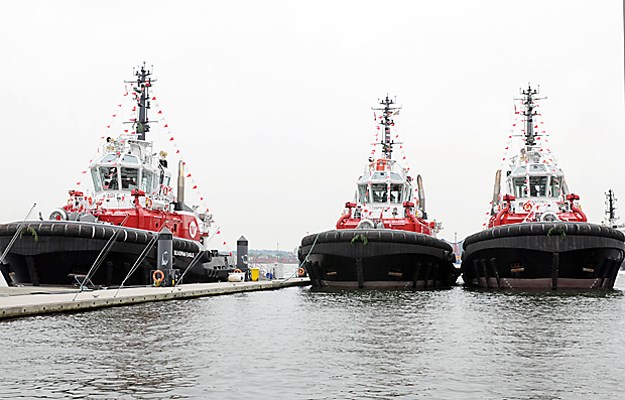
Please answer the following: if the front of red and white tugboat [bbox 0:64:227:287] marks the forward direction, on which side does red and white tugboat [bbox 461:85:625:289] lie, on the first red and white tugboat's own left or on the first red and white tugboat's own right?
on the first red and white tugboat's own left

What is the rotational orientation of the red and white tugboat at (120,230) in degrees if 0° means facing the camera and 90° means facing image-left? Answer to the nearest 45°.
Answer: approximately 45°

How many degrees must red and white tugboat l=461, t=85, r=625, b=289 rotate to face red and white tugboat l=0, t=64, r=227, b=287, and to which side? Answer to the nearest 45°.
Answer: approximately 90° to its right

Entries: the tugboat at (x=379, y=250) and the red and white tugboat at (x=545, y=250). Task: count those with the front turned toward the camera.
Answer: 2

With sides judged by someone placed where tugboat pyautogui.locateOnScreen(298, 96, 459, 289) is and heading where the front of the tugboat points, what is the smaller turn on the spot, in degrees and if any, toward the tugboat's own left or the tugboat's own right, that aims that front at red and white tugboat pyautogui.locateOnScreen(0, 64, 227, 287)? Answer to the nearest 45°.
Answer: approximately 90° to the tugboat's own right

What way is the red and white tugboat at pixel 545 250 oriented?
toward the camera

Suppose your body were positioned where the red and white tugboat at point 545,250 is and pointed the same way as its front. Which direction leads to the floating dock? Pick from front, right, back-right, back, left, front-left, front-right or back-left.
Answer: front-right

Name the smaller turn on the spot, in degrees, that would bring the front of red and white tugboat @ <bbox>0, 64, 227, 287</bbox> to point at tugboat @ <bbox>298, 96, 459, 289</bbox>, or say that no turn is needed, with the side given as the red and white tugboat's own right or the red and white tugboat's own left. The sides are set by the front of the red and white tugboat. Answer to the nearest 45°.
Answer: approximately 135° to the red and white tugboat's own left
